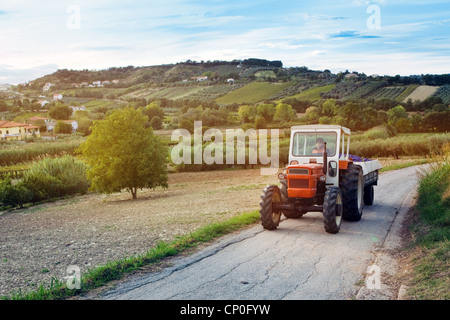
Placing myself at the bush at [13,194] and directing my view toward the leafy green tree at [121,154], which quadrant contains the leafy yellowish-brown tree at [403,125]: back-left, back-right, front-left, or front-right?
front-left

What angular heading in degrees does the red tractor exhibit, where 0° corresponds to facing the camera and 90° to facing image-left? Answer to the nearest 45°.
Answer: approximately 45°

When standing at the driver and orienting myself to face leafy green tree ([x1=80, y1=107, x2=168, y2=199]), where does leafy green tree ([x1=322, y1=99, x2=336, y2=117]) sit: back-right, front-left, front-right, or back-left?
front-right

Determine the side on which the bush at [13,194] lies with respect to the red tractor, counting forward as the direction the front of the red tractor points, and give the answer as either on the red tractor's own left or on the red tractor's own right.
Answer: on the red tractor's own right

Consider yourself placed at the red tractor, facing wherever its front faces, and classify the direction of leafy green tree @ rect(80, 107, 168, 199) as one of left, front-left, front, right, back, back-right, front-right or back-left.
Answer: right

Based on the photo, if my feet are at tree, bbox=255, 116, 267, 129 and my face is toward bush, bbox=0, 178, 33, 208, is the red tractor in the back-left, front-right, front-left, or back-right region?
front-left

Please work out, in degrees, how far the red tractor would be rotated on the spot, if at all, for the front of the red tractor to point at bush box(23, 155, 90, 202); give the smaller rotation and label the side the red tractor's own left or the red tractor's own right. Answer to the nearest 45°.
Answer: approximately 90° to the red tractor's own right

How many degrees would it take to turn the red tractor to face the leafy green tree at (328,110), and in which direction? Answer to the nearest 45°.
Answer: approximately 135° to its right

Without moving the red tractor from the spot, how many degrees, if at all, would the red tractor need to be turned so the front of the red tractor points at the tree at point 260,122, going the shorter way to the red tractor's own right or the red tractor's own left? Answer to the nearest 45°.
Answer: approximately 135° to the red tractor's own right

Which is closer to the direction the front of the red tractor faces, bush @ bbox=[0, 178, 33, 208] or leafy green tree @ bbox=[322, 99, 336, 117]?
the bush

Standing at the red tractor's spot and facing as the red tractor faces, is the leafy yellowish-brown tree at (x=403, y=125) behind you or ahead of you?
behind

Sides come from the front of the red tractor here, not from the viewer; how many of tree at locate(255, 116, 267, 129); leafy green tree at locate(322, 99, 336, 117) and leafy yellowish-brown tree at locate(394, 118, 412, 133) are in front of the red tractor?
0
